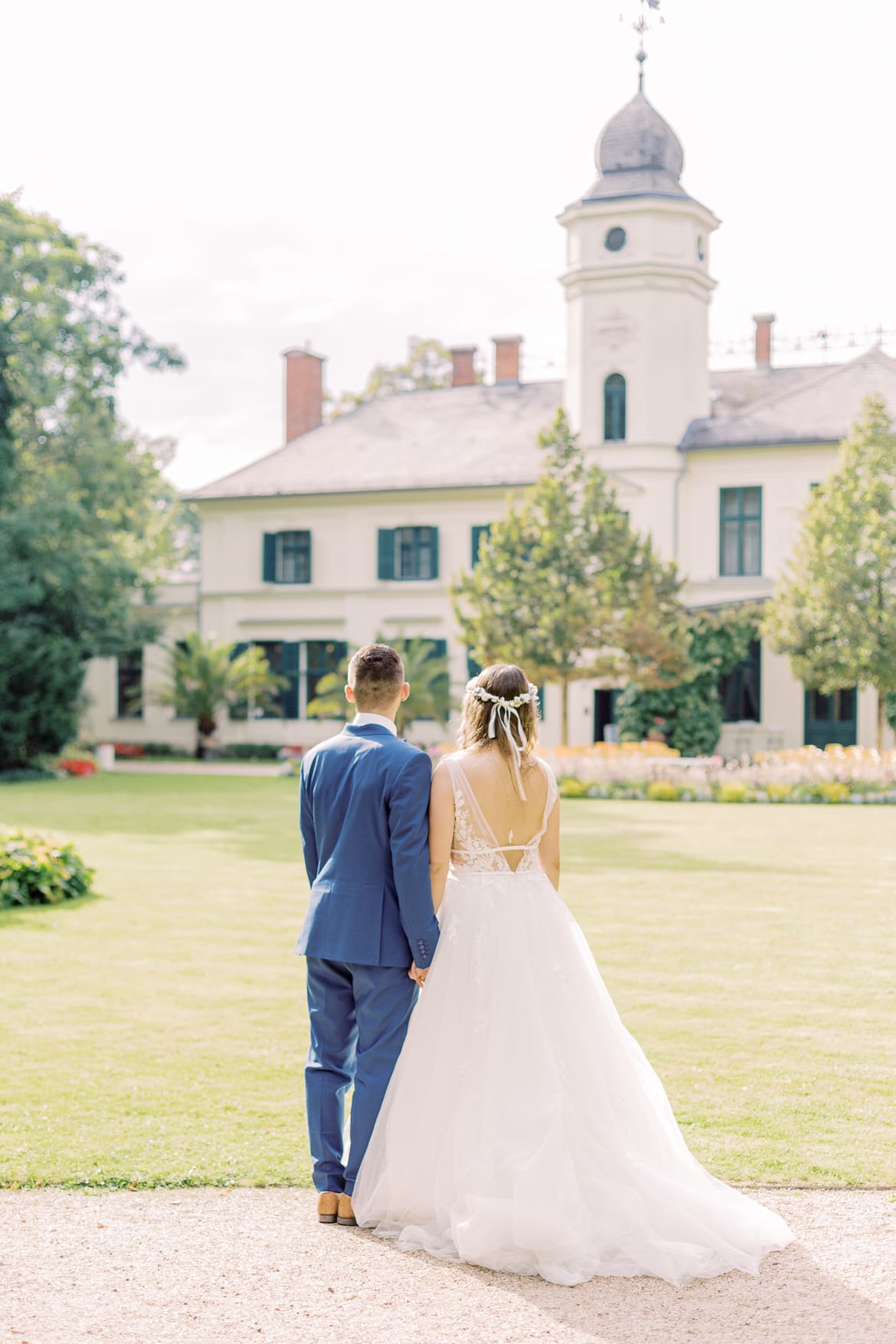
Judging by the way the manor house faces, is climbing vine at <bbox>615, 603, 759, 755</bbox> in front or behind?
in front

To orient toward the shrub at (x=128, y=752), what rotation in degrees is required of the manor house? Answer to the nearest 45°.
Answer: approximately 90° to its right

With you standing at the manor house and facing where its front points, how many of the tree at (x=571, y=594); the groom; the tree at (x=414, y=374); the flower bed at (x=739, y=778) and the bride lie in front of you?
4

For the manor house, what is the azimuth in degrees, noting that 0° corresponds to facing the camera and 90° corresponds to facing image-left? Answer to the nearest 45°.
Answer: approximately 0°

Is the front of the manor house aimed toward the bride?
yes

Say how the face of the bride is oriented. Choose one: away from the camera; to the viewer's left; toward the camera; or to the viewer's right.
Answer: away from the camera

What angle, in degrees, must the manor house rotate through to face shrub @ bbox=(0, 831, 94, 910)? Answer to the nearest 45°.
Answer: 0° — it already faces it

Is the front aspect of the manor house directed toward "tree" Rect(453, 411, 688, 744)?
yes

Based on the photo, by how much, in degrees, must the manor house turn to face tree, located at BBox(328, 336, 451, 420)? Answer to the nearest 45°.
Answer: approximately 180°

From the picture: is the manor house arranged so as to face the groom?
yes

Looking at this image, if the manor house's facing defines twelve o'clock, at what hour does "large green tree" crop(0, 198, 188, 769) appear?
The large green tree is roughly at 2 o'clock from the manor house.

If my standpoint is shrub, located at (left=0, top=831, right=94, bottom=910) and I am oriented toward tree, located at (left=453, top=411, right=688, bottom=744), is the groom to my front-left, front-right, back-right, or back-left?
back-right

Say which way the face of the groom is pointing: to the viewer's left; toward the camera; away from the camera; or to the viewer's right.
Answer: away from the camera
